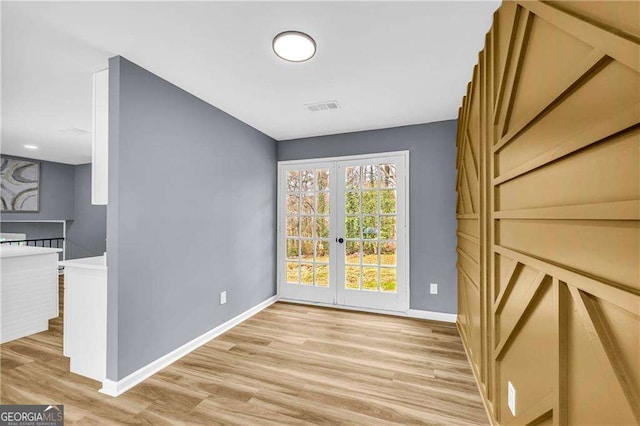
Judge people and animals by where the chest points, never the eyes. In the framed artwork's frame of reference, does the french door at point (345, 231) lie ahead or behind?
ahead

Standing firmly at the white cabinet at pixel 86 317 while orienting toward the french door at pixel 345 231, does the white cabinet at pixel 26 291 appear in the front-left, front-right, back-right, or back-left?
back-left

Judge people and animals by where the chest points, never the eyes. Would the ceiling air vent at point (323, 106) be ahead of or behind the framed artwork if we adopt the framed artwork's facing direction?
ahead

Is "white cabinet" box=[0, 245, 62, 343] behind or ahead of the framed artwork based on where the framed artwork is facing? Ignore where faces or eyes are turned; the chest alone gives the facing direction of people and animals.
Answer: ahead

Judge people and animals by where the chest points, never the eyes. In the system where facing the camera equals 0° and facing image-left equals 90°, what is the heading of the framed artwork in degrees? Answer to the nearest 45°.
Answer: approximately 315°
